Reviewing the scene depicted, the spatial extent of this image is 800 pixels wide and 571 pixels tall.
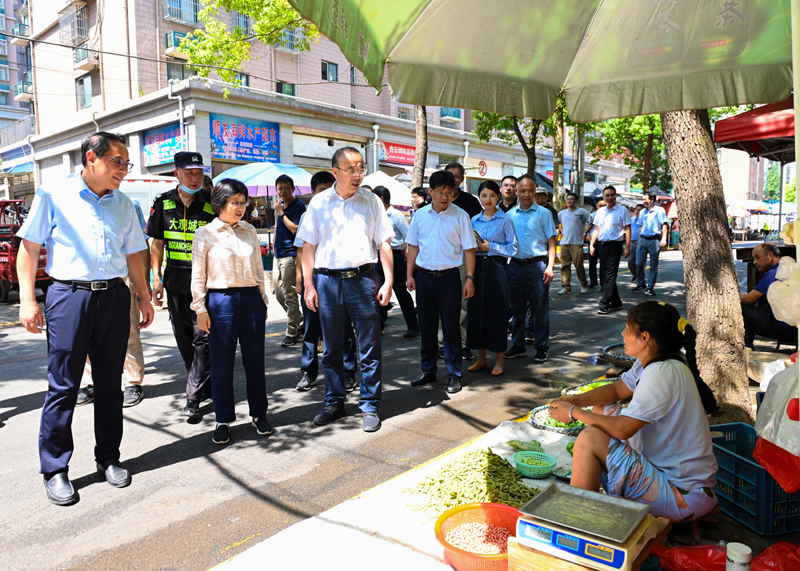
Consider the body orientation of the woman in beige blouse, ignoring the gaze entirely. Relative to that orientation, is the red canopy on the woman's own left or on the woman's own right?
on the woman's own left

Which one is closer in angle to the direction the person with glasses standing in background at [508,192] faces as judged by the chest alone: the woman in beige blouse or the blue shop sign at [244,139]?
the woman in beige blouse

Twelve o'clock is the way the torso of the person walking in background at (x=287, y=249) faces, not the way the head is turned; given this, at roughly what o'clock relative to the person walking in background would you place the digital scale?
The digital scale is roughly at 10 o'clock from the person walking in background.

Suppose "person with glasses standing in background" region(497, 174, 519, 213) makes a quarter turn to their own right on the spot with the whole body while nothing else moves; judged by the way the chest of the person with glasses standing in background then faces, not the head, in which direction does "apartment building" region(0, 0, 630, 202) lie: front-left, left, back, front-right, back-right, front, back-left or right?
front-right

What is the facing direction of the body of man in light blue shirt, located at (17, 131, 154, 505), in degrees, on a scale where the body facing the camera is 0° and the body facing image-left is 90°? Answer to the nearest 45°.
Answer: approximately 315°

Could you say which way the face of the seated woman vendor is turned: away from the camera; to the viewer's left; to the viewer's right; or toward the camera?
to the viewer's left

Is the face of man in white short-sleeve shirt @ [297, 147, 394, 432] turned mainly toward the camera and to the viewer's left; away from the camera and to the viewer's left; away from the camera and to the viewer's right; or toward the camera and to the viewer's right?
toward the camera and to the viewer's right

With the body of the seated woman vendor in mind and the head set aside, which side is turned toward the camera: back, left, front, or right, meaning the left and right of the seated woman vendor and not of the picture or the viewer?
left

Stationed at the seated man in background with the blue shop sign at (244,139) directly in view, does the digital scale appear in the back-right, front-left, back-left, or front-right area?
back-left

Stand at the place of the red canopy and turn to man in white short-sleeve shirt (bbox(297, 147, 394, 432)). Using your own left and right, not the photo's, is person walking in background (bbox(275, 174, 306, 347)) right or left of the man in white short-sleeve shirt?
right

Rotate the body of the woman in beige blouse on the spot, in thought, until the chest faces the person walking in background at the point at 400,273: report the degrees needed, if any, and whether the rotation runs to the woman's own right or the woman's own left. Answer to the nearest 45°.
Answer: approximately 90° to the woman's own left
